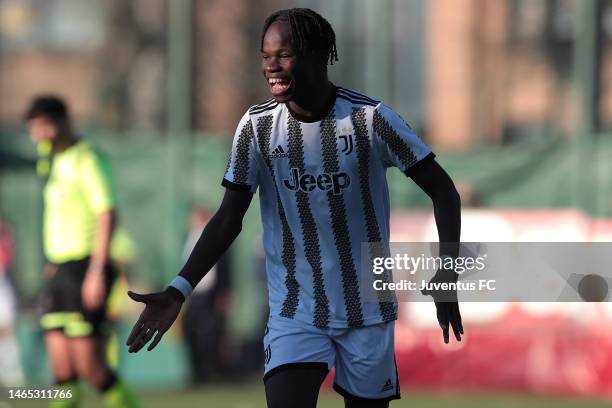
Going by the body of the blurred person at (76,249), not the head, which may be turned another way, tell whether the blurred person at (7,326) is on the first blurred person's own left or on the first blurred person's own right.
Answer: on the first blurred person's own right

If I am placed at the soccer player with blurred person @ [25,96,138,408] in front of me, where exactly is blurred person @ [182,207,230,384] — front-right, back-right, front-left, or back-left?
front-right

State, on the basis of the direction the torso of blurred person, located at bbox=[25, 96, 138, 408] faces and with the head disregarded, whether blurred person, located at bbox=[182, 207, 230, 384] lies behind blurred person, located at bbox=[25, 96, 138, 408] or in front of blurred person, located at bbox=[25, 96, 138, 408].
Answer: behind

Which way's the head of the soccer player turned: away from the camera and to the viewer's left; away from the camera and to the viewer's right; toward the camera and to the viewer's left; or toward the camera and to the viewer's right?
toward the camera and to the viewer's left
